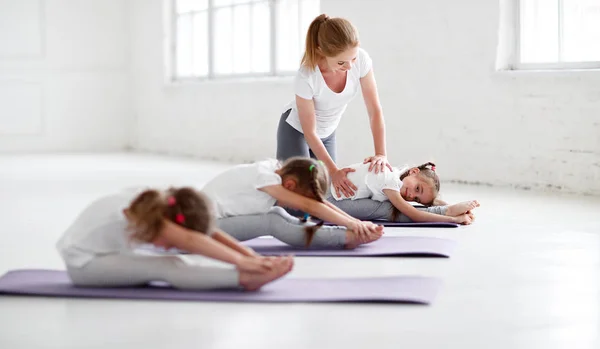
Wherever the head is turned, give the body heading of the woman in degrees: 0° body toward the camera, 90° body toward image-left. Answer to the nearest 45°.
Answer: approximately 315°

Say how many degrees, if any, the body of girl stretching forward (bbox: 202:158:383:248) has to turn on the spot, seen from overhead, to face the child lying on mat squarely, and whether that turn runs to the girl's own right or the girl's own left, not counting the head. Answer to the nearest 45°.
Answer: approximately 45° to the girl's own left

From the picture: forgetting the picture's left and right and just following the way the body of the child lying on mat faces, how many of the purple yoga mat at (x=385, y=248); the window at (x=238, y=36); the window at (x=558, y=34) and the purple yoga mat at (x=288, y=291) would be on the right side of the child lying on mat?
2

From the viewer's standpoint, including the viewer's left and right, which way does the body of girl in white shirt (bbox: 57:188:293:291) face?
facing to the right of the viewer

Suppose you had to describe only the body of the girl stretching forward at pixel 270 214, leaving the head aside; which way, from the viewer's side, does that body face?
to the viewer's right

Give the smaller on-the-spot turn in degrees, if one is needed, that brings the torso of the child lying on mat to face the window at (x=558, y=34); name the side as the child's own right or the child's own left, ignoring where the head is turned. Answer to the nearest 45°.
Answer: approximately 45° to the child's own left

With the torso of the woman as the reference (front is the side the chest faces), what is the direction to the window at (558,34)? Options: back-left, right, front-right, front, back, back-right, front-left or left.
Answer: left

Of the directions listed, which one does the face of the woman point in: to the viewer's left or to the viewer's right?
to the viewer's right

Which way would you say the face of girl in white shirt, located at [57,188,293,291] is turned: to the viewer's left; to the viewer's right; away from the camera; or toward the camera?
to the viewer's right

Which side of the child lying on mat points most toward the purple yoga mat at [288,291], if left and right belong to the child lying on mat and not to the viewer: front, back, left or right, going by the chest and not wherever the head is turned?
right

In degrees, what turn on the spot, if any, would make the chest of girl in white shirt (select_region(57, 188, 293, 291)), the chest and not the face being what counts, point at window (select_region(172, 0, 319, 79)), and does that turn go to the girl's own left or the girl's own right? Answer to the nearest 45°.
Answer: approximately 90° to the girl's own left

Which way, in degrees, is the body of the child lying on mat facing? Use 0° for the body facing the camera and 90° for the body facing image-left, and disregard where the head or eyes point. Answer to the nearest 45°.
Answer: approximately 270°

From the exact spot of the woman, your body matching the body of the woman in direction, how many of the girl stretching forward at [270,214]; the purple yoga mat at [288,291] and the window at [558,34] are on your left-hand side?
1

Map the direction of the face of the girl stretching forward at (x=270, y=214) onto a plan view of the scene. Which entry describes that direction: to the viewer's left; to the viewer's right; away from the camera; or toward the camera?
to the viewer's right
